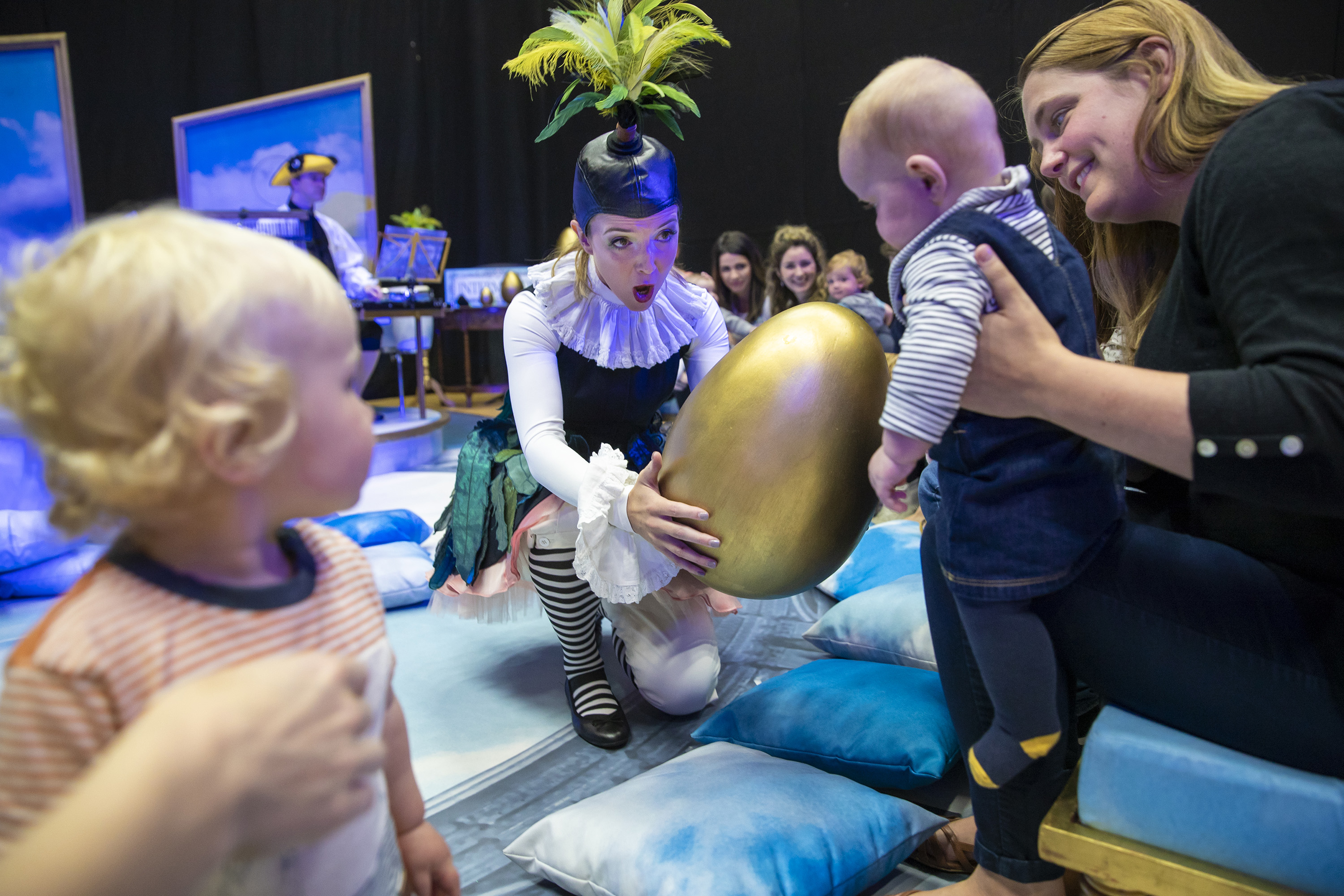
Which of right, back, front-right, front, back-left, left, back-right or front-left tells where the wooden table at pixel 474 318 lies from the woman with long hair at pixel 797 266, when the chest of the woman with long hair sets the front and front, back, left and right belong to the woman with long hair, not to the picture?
back-right

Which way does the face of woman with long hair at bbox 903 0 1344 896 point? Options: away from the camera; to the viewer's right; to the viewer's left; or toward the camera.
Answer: to the viewer's left

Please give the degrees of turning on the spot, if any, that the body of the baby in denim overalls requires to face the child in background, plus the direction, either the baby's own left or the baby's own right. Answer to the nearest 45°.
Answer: approximately 90° to the baby's own right

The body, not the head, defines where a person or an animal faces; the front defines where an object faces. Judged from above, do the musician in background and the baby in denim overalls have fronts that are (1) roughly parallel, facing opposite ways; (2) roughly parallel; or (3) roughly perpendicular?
roughly parallel, facing opposite ways

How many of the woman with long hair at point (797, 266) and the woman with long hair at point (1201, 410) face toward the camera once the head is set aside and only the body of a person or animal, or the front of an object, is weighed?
1

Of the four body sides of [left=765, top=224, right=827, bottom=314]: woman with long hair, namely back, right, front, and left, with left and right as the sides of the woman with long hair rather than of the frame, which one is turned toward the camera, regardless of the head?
front

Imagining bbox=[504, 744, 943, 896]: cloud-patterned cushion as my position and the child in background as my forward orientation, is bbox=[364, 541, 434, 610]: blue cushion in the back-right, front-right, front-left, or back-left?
front-left

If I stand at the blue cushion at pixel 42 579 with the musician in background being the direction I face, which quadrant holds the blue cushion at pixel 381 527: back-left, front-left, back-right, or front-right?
front-right

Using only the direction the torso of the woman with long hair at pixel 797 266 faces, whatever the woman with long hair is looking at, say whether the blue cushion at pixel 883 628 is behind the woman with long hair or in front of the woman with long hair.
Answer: in front

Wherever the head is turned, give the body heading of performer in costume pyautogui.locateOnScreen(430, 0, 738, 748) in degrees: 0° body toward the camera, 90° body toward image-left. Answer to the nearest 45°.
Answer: approximately 315°

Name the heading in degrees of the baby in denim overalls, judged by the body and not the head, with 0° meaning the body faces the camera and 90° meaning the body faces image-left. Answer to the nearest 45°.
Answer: approximately 90°

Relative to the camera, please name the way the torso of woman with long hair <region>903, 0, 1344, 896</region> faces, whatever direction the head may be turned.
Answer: to the viewer's left

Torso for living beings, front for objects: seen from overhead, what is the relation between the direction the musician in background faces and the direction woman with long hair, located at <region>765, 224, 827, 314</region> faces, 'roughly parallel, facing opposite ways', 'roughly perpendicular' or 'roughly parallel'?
roughly perpendicular

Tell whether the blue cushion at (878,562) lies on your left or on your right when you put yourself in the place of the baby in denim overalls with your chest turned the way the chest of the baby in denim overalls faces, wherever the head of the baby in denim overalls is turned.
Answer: on your right
